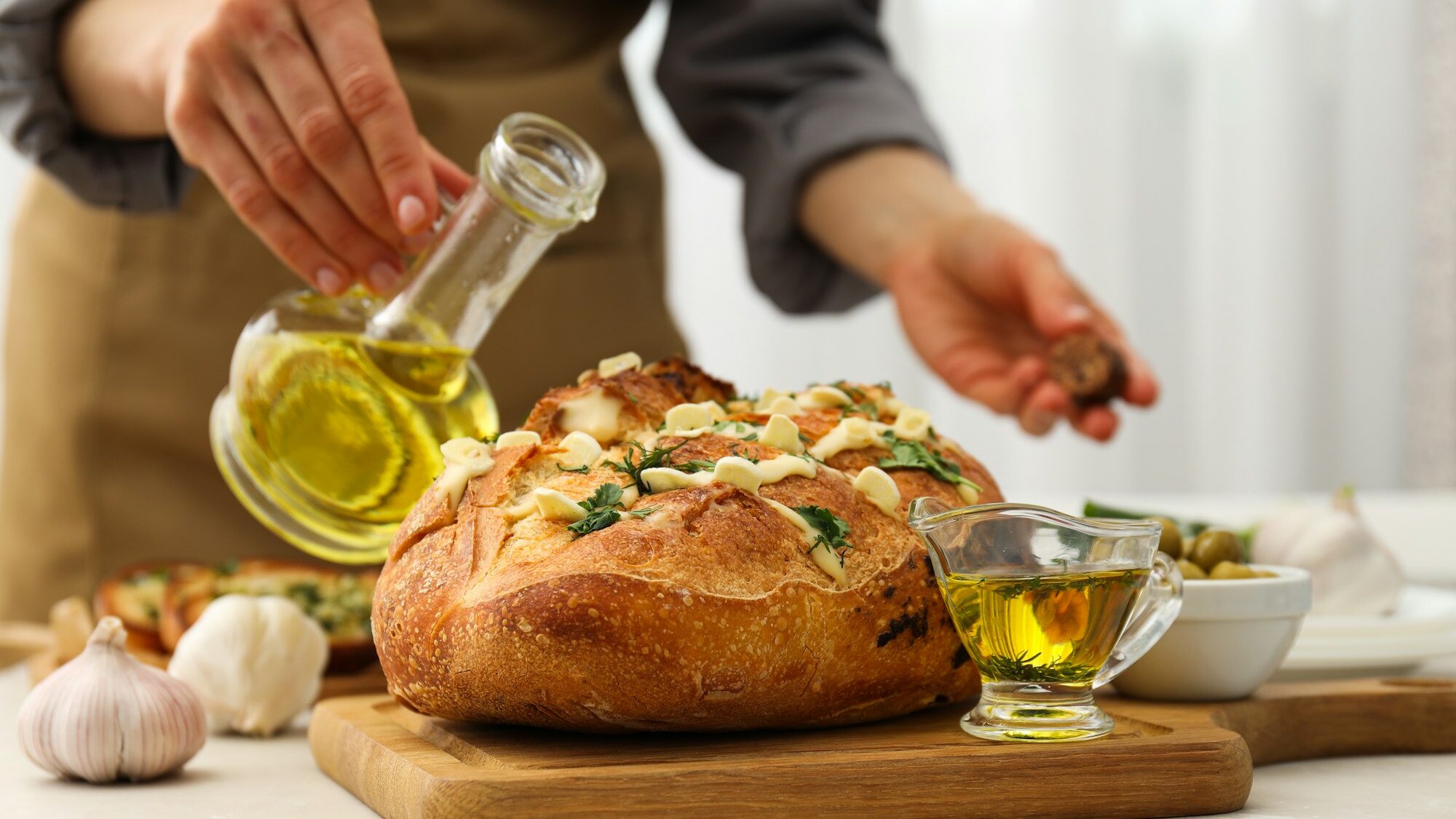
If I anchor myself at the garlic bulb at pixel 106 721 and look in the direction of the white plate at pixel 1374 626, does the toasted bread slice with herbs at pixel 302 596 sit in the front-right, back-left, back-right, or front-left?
front-left

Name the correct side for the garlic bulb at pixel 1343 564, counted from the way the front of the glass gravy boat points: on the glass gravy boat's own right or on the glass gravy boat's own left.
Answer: on the glass gravy boat's own right

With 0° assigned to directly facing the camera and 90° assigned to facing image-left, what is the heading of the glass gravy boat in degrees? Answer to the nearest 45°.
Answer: approximately 90°
